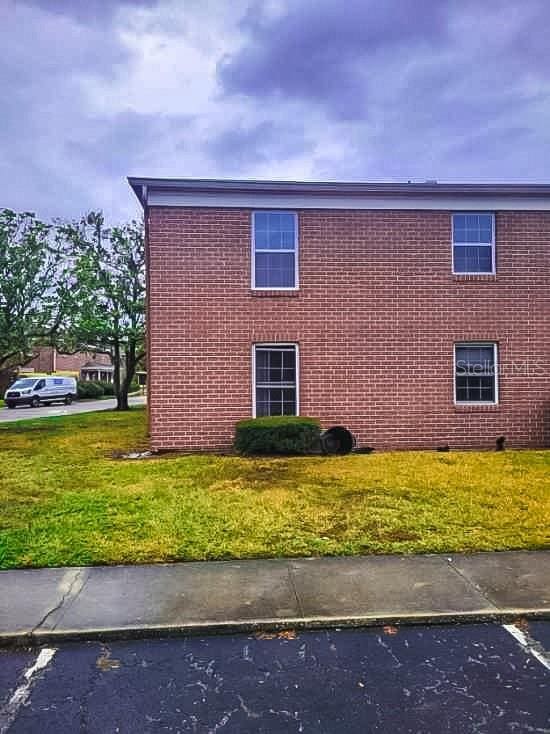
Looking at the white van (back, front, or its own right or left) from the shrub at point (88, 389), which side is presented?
back

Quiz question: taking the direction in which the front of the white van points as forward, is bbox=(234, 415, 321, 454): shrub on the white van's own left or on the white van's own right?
on the white van's own left

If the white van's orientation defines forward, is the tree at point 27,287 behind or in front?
in front

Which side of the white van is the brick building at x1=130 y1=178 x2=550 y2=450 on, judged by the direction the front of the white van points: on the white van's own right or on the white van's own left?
on the white van's own left

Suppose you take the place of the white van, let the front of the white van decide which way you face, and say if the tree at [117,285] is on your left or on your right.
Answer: on your left

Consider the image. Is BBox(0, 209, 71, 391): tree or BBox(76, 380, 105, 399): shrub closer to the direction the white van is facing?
the tree
